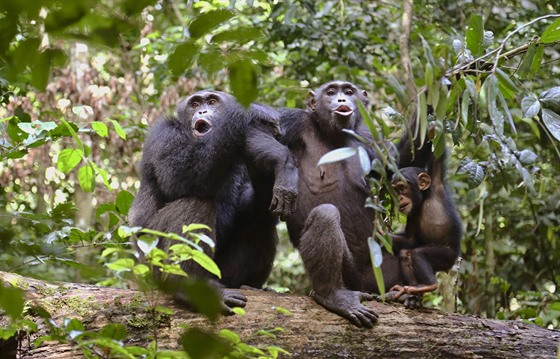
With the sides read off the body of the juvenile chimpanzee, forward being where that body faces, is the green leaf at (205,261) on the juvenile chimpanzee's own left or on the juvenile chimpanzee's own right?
on the juvenile chimpanzee's own left

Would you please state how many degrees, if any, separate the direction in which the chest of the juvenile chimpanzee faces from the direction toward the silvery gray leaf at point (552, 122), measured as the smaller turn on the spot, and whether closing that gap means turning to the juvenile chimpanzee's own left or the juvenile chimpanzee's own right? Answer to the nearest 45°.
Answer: approximately 135° to the juvenile chimpanzee's own left

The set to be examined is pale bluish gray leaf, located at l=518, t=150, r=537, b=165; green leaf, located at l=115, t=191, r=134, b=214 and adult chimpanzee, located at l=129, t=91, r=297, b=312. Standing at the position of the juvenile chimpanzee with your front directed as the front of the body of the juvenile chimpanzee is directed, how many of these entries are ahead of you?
2

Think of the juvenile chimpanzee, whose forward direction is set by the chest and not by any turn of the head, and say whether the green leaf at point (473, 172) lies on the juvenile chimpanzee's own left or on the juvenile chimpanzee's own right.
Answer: on the juvenile chimpanzee's own left

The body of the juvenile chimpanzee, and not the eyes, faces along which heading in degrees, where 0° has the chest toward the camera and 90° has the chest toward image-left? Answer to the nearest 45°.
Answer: approximately 90°
